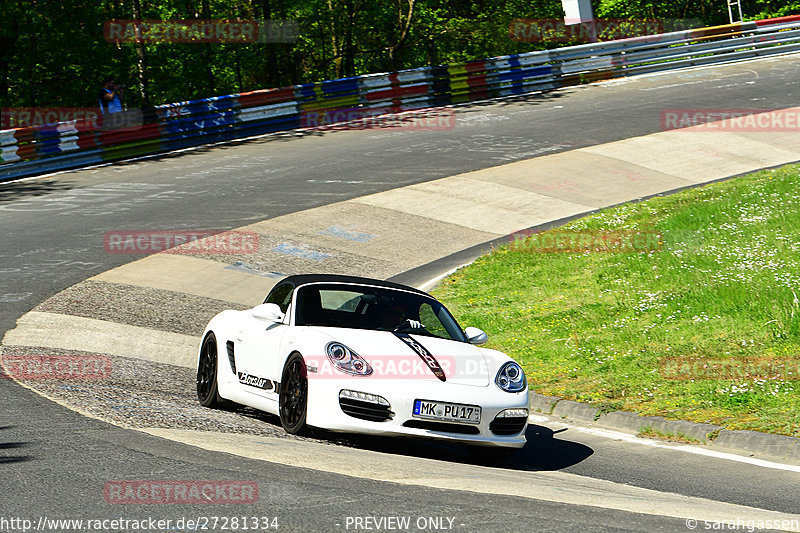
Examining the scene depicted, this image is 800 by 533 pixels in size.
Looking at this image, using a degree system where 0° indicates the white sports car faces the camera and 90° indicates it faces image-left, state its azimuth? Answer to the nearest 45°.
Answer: approximately 315°

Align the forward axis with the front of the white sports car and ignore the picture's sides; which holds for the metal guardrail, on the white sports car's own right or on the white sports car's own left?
on the white sports car's own left
